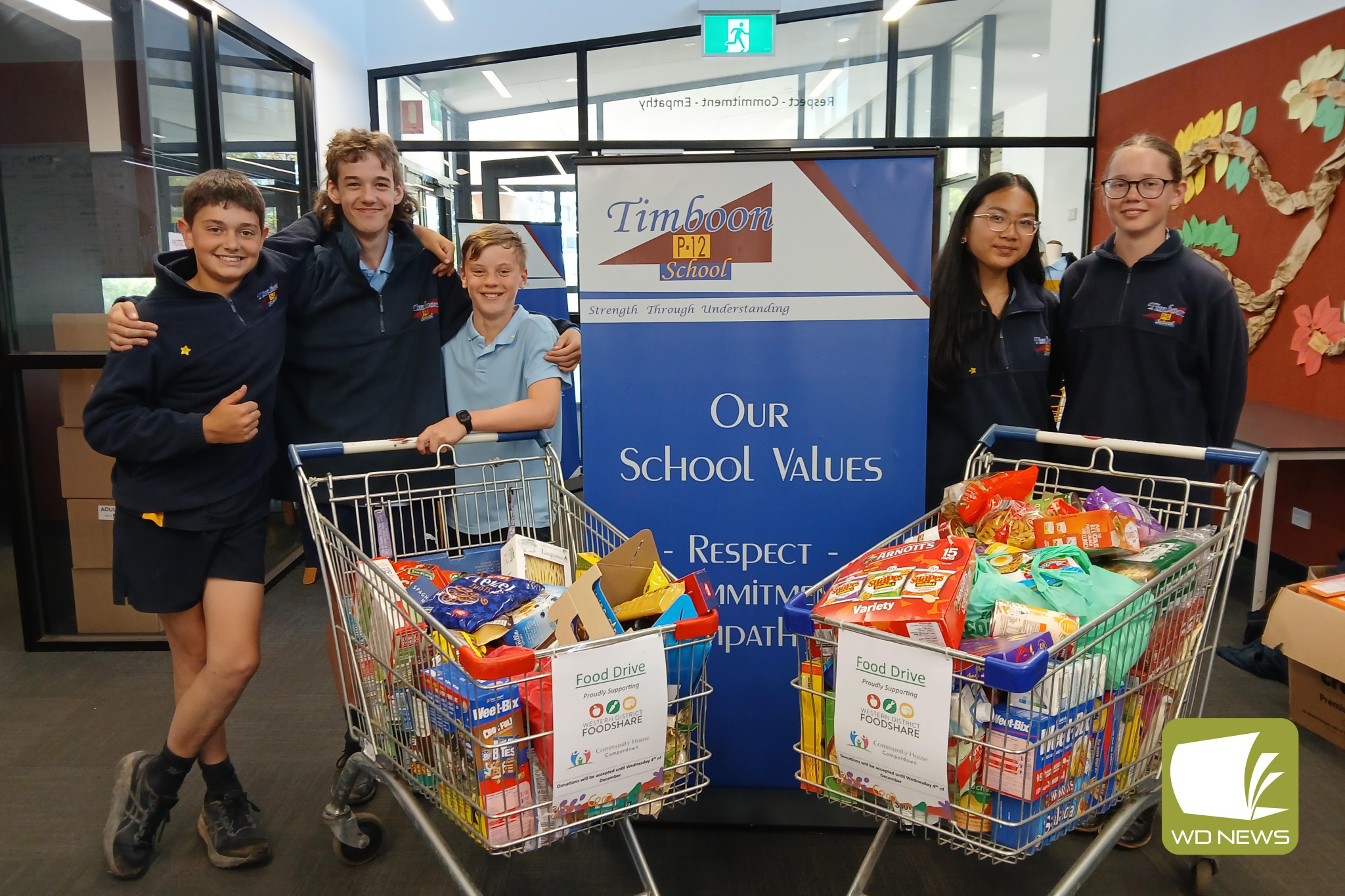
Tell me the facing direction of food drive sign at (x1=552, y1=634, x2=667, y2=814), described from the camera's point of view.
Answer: facing the viewer

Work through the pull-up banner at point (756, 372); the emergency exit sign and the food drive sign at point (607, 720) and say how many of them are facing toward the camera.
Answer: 3

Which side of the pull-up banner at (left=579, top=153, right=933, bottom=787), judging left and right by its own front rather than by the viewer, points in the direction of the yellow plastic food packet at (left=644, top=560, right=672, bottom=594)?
front

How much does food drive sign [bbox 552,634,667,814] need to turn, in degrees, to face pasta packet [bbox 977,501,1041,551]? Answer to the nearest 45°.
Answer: approximately 135° to its left

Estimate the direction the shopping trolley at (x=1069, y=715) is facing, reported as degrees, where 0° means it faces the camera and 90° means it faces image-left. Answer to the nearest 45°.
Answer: approximately 45°

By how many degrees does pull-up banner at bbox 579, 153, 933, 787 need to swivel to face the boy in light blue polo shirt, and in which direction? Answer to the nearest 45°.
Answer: approximately 90° to its right

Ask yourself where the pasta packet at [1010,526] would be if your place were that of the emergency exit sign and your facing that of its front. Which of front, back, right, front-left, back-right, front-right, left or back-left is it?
front

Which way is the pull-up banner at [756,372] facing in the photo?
toward the camera

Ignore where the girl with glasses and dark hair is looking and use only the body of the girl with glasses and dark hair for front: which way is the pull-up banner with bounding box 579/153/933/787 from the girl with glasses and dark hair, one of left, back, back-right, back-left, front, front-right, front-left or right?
right

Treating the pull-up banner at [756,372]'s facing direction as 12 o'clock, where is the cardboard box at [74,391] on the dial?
The cardboard box is roughly at 4 o'clock from the pull-up banner.
